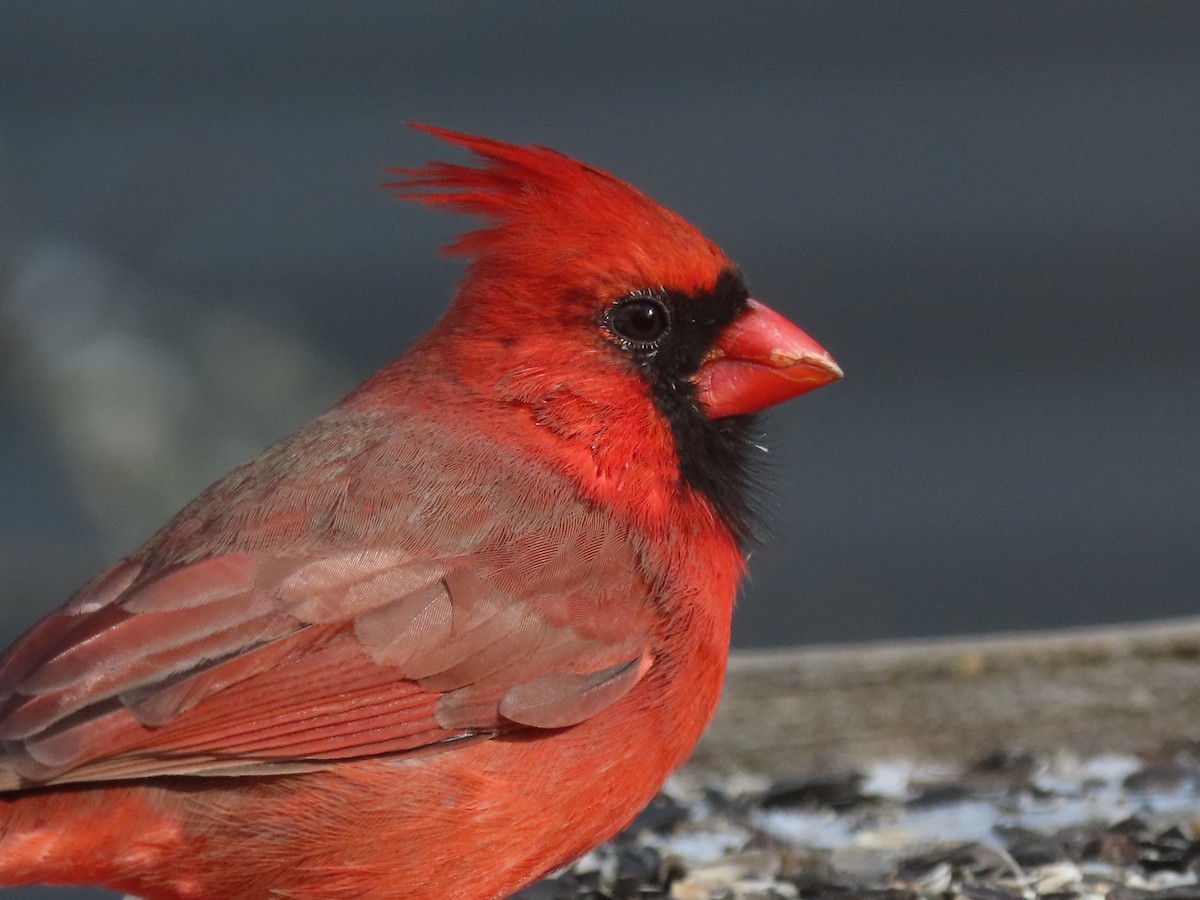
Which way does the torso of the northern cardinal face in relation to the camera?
to the viewer's right
